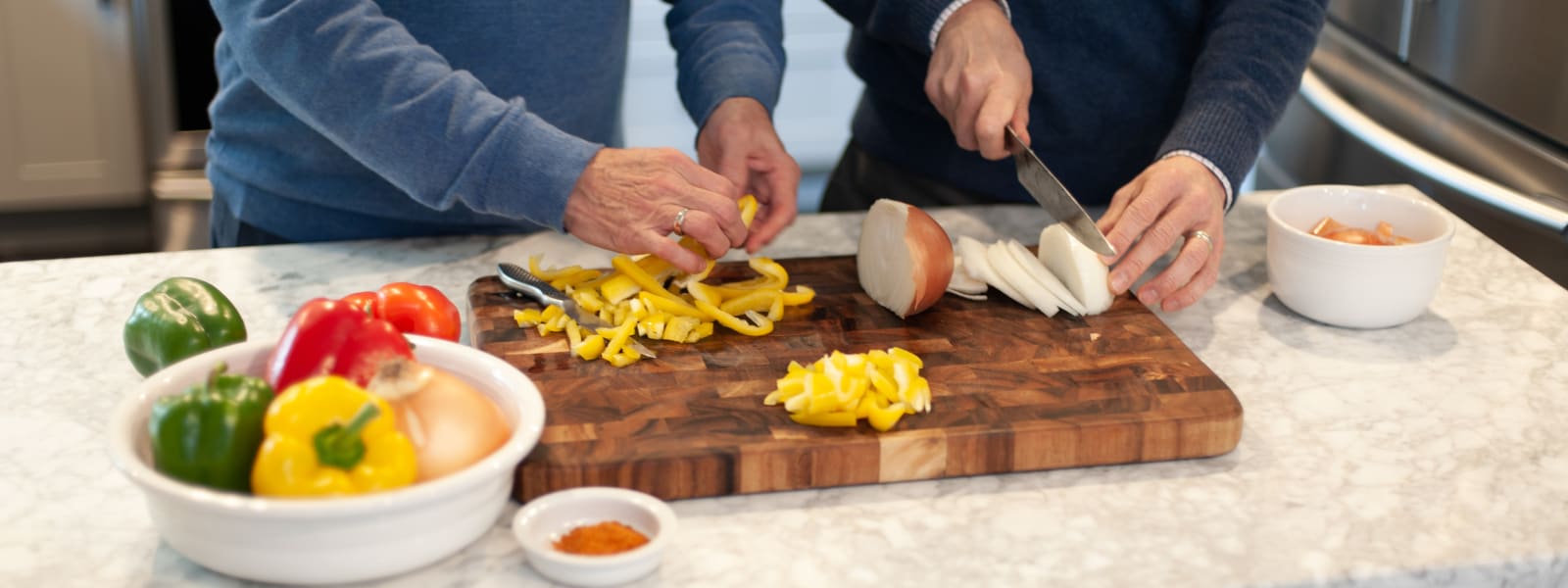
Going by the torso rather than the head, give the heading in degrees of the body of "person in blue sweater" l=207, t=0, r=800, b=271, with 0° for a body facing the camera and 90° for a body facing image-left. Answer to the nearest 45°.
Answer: approximately 315°

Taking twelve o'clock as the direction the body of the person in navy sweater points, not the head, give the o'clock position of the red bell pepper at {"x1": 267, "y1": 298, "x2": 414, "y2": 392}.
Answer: The red bell pepper is roughly at 1 o'clock from the person in navy sweater.

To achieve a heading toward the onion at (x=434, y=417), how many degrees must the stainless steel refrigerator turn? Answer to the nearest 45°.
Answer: approximately 45° to its left

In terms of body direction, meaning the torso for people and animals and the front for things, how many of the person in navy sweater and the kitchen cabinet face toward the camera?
2

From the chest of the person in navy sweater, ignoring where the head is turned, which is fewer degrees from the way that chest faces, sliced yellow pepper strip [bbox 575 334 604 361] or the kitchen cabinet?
the sliced yellow pepper strip

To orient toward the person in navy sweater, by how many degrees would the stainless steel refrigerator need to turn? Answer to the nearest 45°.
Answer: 0° — it already faces them
